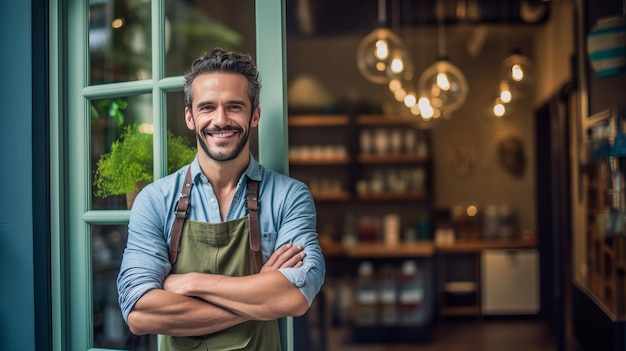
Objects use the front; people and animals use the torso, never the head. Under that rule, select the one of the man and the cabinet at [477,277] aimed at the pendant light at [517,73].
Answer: the cabinet

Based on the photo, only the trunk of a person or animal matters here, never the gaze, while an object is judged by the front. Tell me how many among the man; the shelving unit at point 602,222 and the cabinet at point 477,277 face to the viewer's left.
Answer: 1

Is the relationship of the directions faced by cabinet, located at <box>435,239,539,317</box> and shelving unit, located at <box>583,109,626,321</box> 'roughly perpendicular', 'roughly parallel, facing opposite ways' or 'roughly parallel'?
roughly perpendicular

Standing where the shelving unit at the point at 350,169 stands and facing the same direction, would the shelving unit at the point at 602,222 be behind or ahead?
ahead

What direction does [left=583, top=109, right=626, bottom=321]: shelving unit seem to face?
to the viewer's left

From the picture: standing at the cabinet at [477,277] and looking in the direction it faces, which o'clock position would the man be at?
The man is roughly at 12 o'clock from the cabinet.

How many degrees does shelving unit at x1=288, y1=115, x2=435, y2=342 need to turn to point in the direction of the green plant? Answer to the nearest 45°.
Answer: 0° — it already faces it

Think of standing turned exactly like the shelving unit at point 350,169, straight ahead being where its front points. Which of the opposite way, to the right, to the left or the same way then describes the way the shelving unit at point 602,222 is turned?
to the right

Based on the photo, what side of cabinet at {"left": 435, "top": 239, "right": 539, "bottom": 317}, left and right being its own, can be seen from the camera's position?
front

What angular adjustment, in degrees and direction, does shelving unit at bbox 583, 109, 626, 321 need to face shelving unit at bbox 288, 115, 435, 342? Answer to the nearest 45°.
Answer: approximately 45° to its right

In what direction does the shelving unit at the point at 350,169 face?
toward the camera
